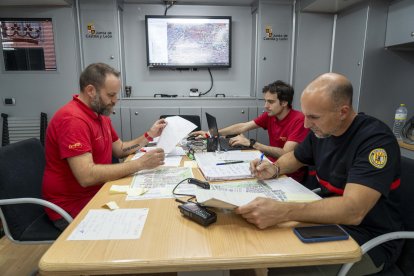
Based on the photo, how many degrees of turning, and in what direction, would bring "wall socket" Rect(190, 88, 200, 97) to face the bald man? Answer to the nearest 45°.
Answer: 0° — it already faces them

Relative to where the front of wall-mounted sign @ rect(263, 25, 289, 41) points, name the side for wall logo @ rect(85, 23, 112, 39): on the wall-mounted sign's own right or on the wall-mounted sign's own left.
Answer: on the wall-mounted sign's own right

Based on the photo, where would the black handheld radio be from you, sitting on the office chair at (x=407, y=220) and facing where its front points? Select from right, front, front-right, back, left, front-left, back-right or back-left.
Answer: front-left

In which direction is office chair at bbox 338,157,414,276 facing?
to the viewer's left

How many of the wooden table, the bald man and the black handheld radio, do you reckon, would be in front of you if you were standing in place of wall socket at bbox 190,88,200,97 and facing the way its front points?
3

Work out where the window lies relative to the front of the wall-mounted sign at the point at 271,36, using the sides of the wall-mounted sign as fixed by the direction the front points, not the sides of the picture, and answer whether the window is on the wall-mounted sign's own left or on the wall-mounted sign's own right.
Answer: on the wall-mounted sign's own right

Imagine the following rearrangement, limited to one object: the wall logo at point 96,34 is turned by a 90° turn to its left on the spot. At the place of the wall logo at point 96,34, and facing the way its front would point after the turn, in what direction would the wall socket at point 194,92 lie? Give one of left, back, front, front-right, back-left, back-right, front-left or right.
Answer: front

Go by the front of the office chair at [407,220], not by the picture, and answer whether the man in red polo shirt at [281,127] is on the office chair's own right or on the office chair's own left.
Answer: on the office chair's own right

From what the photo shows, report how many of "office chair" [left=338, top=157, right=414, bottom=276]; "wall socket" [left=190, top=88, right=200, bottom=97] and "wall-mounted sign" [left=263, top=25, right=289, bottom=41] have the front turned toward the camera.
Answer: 2

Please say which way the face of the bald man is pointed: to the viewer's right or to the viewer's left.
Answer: to the viewer's left

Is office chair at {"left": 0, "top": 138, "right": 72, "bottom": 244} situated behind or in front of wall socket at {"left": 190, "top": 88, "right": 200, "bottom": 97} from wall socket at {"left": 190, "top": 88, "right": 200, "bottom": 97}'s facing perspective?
in front

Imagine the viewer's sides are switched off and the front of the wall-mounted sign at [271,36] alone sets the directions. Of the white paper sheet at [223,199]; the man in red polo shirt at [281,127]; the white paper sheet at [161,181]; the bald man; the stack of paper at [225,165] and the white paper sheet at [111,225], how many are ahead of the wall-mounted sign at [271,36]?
6

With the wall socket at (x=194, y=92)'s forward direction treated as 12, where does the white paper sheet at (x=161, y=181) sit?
The white paper sheet is roughly at 12 o'clock from the wall socket.
